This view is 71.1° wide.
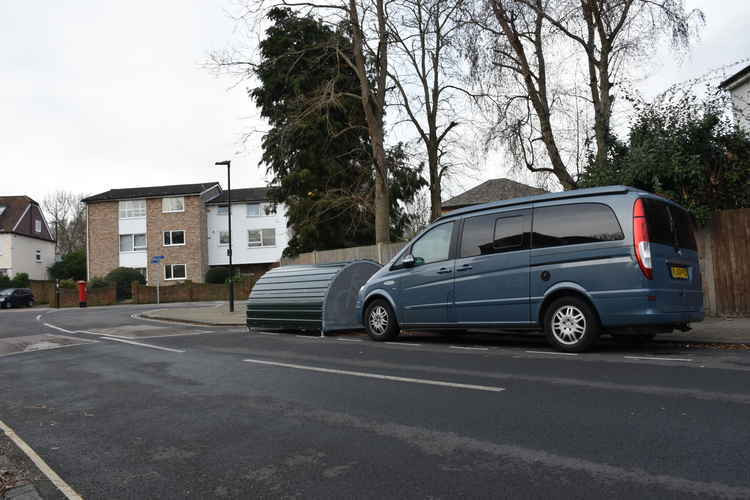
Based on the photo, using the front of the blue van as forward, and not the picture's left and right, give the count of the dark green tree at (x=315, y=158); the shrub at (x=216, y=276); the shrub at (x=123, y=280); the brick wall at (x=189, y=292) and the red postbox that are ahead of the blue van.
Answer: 5

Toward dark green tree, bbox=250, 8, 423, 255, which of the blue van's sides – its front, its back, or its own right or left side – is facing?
front

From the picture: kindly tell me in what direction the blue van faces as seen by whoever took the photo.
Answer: facing away from the viewer and to the left of the viewer

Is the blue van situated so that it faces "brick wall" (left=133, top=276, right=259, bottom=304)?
yes

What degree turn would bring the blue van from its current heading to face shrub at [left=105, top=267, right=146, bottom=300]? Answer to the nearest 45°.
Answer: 0° — it already faces it

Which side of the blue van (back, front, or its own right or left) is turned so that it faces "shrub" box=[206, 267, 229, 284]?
front

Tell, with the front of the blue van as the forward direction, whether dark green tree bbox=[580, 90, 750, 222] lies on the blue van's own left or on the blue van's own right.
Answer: on the blue van's own right

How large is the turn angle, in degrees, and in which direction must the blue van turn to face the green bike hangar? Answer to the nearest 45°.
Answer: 0° — it already faces it
